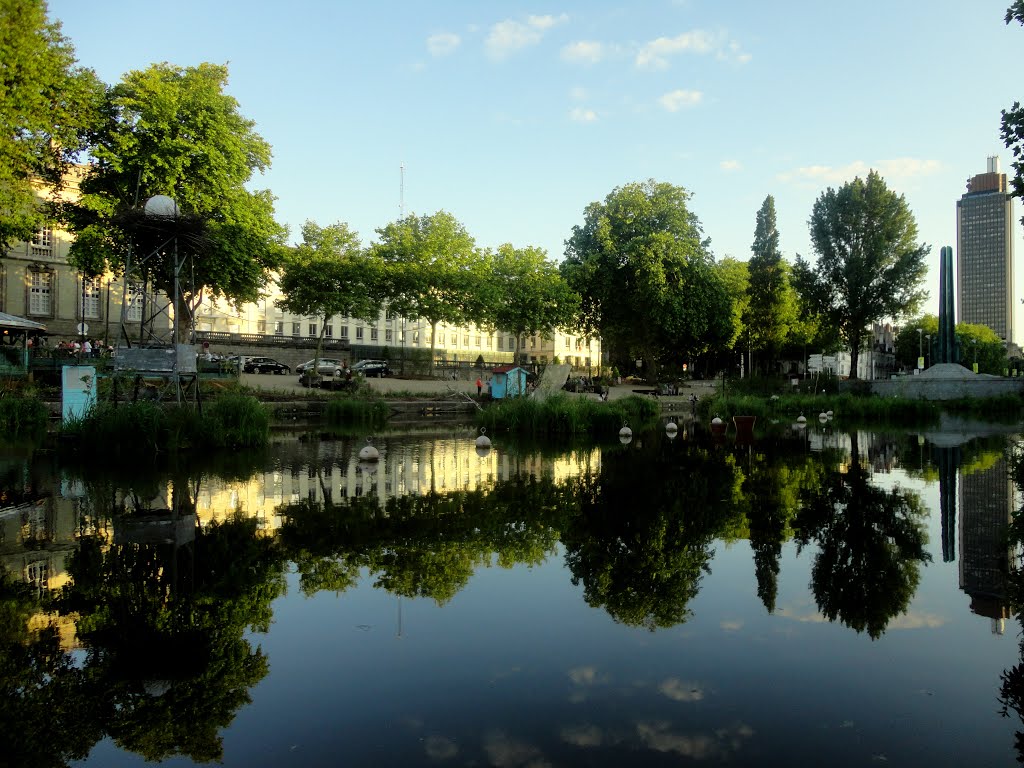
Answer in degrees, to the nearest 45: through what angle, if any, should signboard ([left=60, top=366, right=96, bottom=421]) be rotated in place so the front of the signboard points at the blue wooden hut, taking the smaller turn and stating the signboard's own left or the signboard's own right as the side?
approximately 135° to the signboard's own left

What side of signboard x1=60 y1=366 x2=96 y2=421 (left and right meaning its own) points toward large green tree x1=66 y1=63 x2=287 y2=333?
back

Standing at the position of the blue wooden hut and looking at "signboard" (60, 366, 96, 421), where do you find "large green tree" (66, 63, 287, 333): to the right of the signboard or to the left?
right

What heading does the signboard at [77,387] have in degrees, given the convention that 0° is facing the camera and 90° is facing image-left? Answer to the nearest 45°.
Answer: approximately 0°

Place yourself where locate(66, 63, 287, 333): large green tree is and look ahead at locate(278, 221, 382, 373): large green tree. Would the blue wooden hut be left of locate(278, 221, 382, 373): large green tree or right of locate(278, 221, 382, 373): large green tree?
right

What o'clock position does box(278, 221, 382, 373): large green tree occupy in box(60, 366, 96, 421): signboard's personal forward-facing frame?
The large green tree is roughly at 7 o'clock from the signboard.
